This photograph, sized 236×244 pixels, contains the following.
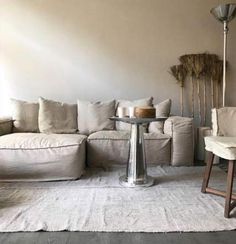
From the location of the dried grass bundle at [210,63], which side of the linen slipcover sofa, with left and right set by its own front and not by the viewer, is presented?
left

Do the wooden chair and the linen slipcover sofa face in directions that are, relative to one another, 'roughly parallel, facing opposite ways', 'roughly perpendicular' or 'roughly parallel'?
roughly perpendicular

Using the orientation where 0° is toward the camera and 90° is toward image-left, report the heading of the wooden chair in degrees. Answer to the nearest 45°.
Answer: approximately 45°

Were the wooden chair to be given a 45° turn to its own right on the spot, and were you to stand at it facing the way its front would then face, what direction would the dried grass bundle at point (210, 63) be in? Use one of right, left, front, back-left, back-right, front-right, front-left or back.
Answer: right

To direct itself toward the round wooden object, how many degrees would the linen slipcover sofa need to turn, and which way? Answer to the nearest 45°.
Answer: approximately 45° to its left

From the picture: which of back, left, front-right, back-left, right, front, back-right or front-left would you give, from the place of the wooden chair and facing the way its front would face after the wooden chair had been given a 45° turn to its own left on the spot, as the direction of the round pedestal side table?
right

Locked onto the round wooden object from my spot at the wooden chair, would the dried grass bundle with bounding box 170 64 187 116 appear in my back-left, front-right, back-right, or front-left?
front-right

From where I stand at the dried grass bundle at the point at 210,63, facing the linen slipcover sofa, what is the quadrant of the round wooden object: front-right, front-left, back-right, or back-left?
front-left

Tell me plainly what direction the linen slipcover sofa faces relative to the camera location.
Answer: facing the viewer

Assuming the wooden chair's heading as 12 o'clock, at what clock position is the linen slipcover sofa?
The linen slipcover sofa is roughly at 2 o'clock from the wooden chair.

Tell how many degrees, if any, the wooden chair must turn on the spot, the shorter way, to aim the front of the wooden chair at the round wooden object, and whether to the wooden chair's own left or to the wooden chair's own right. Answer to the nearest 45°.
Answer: approximately 45° to the wooden chair's own right

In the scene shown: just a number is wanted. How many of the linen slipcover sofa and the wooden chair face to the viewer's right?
0
